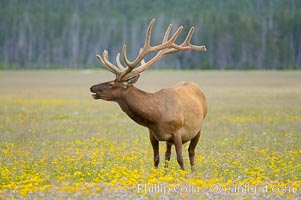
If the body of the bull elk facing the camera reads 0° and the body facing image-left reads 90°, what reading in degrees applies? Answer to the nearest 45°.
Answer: approximately 45°
